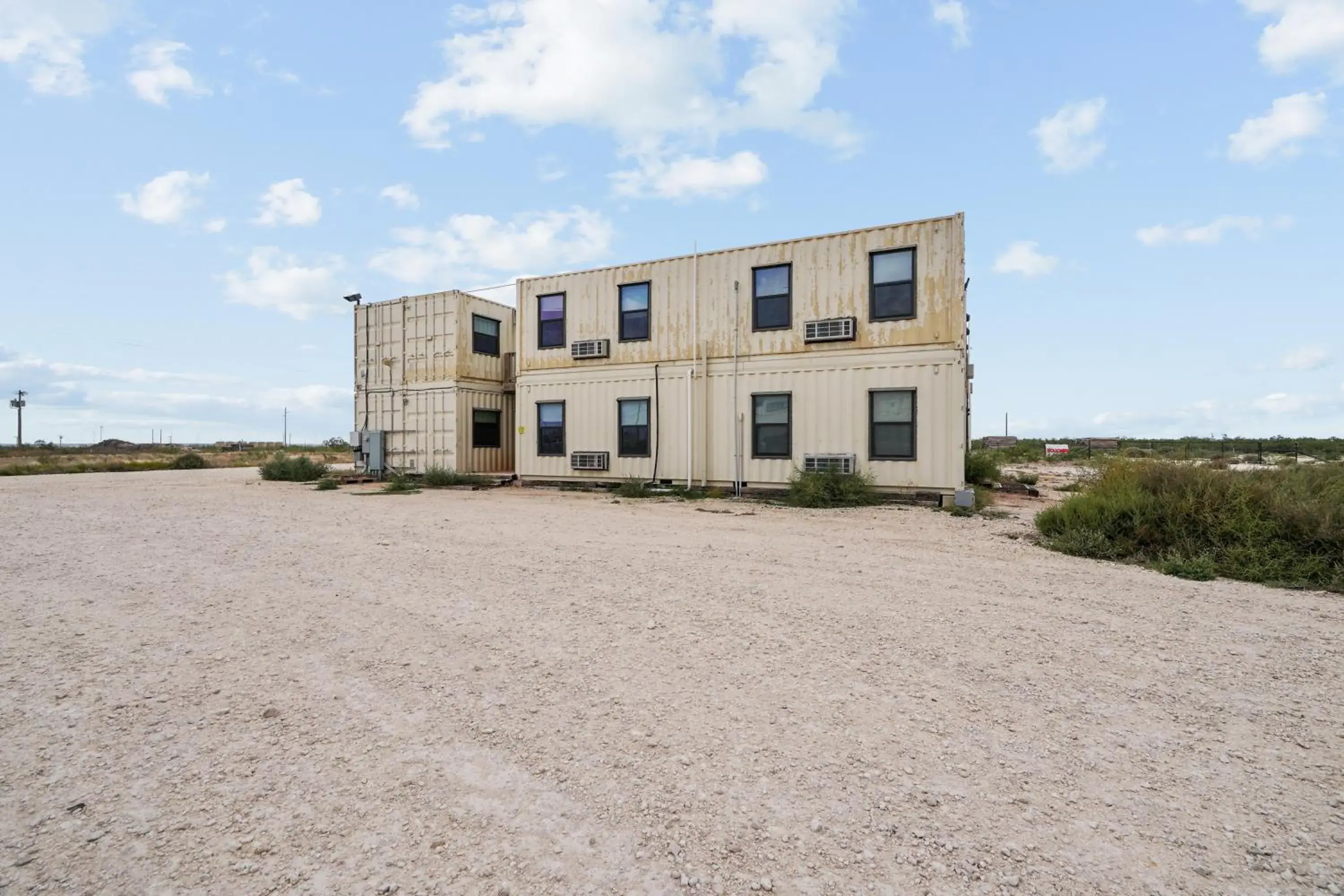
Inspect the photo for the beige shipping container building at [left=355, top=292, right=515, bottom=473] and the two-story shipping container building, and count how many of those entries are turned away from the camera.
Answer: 0

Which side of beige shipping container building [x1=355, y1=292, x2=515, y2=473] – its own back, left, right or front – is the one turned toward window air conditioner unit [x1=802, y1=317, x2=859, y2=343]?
left

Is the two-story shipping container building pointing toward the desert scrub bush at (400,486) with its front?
no

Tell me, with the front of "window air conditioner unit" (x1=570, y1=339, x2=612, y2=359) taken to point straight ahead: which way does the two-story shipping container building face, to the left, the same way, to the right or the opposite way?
the same way

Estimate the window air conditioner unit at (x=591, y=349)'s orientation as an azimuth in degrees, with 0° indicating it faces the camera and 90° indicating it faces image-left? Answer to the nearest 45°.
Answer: approximately 45°

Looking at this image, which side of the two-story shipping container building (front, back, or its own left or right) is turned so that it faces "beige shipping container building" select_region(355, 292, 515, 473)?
right

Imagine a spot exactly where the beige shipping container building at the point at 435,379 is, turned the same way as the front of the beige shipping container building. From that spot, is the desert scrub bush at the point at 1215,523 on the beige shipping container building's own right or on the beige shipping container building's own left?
on the beige shipping container building's own left

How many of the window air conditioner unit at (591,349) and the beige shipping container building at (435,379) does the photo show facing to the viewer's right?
0

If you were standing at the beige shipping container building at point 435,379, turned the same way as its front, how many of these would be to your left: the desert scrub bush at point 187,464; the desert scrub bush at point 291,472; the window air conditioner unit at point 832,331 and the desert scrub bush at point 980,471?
2

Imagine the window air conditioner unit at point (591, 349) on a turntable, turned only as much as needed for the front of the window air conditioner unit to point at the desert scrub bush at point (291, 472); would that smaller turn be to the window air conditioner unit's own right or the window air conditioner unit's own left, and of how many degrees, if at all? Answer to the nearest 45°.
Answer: approximately 90° to the window air conditioner unit's own right

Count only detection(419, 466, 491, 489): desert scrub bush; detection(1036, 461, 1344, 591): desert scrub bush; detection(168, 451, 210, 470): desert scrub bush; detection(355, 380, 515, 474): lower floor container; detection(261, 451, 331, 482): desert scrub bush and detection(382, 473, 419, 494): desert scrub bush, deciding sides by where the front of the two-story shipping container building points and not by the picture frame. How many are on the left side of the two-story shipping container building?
1

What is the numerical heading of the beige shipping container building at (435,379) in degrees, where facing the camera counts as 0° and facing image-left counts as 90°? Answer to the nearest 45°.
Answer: approximately 45°

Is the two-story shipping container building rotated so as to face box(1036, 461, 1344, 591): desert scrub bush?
no

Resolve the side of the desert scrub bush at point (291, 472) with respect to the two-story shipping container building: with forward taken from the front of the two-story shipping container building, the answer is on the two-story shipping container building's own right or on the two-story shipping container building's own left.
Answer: on the two-story shipping container building's own right

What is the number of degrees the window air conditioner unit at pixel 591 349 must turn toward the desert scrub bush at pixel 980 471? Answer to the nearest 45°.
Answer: approximately 135° to its left
